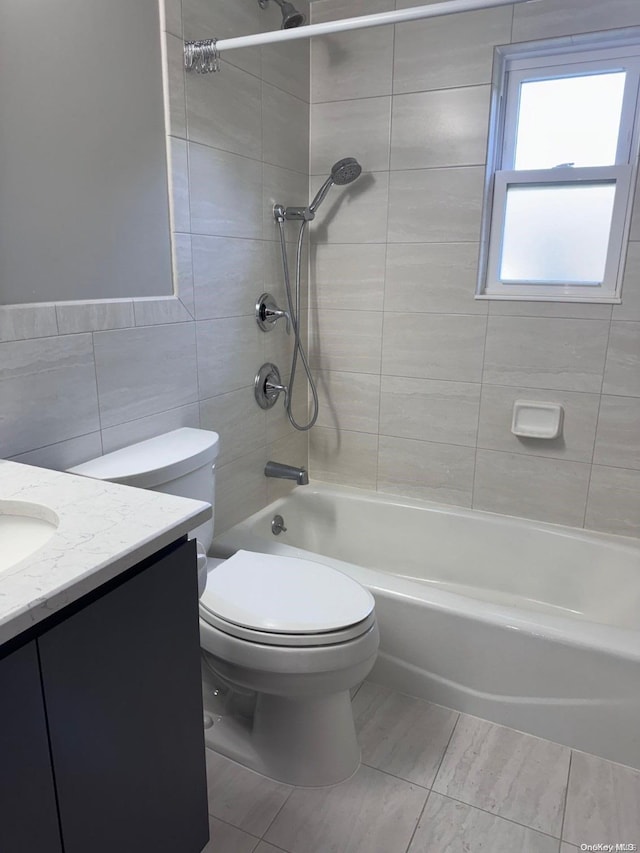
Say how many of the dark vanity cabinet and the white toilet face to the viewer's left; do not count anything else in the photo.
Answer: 0

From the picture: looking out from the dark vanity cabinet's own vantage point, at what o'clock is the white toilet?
The white toilet is roughly at 9 o'clock from the dark vanity cabinet.

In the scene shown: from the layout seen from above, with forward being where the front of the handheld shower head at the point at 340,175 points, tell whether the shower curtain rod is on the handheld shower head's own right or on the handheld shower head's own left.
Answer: on the handheld shower head's own right

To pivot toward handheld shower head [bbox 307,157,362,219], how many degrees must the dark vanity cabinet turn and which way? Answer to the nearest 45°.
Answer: approximately 90° to its left
